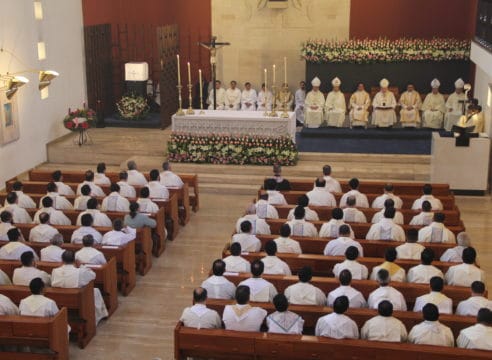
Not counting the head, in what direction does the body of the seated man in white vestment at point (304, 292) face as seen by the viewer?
away from the camera

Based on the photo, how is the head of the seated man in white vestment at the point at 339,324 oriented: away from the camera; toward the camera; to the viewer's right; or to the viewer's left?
away from the camera

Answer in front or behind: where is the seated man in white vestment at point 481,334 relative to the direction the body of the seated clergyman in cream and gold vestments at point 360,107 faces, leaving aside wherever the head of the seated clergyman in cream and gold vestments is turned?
in front

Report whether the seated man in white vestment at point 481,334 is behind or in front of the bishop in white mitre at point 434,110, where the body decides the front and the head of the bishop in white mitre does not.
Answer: in front

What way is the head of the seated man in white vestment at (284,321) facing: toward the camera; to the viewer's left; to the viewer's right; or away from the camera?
away from the camera

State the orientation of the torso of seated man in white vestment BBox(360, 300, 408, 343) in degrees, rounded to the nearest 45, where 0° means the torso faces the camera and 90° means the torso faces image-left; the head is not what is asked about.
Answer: approximately 180°

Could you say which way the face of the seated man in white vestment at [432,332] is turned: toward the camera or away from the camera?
away from the camera

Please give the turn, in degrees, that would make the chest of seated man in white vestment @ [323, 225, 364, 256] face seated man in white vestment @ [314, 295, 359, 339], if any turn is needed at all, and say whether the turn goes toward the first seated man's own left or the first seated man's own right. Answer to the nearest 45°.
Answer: approximately 180°

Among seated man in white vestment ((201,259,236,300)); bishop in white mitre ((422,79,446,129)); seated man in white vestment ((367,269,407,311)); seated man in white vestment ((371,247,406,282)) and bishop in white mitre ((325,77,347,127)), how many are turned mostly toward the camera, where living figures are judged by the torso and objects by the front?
2

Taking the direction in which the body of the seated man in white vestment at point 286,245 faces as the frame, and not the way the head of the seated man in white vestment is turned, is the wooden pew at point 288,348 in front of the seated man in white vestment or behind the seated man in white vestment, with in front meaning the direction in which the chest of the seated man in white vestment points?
behind

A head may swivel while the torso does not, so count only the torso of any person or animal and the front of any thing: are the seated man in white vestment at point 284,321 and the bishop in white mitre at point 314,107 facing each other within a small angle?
yes

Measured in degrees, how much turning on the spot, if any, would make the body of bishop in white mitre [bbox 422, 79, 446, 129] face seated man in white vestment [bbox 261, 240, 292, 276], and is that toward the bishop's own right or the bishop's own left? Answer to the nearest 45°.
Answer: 0° — they already face them

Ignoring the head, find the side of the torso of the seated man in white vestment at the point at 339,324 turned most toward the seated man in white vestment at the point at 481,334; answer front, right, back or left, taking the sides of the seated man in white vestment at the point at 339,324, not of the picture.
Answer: right

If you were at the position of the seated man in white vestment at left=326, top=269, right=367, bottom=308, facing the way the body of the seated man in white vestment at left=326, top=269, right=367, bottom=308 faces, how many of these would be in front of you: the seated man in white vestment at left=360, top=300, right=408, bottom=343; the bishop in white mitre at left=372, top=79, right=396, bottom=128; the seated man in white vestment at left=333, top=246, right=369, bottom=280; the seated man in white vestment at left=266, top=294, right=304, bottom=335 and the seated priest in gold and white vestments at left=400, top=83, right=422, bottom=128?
3

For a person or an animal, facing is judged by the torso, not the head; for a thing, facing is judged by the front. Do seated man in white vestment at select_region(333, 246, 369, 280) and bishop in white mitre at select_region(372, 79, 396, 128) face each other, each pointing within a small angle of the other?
yes

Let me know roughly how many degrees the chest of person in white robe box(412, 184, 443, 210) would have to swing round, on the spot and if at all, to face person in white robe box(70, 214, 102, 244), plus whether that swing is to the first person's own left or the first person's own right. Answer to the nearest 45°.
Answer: approximately 135° to the first person's own left

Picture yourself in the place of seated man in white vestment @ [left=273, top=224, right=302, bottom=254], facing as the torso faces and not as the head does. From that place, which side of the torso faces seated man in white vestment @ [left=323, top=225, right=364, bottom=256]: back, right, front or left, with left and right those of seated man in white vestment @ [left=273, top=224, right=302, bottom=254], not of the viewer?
right

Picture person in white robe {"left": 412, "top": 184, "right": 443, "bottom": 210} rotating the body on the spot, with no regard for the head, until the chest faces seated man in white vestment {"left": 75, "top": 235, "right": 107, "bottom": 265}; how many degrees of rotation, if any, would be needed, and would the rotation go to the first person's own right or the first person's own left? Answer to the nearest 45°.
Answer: approximately 135° to the first person's own left

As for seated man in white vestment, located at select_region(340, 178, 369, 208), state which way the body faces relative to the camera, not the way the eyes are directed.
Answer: away from the camera

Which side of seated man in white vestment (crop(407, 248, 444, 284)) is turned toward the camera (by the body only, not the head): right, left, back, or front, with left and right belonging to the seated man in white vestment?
back

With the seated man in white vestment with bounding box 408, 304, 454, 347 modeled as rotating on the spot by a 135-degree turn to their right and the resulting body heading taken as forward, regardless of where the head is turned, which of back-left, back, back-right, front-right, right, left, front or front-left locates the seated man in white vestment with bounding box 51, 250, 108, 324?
back-right

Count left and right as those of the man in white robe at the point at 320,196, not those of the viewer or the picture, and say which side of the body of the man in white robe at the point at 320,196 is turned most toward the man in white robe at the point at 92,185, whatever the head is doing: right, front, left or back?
left
